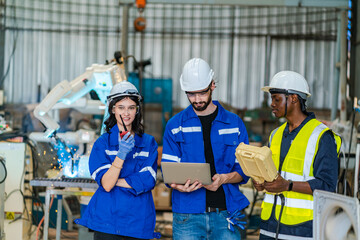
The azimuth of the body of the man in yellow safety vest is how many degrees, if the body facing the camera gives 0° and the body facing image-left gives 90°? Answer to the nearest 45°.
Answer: approximately 45°

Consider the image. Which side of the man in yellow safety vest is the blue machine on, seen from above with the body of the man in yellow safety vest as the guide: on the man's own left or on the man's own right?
on the man's own right

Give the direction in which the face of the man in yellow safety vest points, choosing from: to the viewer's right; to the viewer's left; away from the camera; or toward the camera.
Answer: to the viewer's left

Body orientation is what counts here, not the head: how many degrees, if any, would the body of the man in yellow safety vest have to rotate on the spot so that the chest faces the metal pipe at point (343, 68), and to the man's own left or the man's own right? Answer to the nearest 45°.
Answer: approximately 135° to the man's own right

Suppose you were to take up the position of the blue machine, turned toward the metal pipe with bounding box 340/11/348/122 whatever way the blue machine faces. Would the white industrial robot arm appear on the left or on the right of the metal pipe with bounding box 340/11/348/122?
right

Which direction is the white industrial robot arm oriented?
to the viewer's left

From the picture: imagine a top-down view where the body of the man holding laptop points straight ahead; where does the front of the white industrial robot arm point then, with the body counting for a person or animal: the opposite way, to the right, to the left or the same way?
to the right
